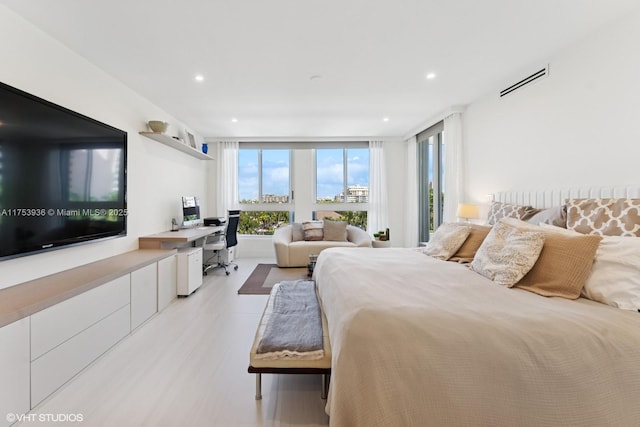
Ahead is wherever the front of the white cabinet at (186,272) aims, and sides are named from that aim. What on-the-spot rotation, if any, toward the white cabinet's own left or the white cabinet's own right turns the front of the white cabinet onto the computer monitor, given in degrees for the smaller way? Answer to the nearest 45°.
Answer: approximately 135° to the white cabinet's own left

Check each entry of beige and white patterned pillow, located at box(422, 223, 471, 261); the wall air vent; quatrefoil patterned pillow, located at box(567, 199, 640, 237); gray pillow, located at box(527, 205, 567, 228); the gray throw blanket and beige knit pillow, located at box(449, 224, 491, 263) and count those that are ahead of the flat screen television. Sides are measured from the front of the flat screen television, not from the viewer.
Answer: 6

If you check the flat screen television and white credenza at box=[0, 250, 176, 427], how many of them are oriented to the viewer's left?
0

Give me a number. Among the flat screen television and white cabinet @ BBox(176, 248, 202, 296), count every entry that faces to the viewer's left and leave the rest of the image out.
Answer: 0

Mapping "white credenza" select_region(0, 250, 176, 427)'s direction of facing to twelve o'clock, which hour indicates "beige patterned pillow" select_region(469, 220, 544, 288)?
The beige patterned pillow is roughly at 12 o'clock from the white credenza.

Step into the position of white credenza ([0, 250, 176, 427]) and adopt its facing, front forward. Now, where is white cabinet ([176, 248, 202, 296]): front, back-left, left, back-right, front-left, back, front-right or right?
left

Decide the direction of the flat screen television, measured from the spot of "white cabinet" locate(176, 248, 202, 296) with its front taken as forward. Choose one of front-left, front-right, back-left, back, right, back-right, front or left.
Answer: right

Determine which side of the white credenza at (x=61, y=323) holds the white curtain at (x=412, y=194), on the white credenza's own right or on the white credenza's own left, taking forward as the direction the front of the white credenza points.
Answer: on the white credenza's own left

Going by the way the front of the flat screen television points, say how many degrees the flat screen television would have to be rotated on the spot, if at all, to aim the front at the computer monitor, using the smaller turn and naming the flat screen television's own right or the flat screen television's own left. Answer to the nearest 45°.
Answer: approximately 90° to the flat screen television's own left

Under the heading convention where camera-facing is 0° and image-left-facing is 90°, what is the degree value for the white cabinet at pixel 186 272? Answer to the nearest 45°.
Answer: approximately 315°

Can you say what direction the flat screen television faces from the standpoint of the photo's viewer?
facing the viewer and to the right of the viewer

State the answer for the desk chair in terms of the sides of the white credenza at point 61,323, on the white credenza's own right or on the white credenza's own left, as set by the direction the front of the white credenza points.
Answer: on the white credenza's own left

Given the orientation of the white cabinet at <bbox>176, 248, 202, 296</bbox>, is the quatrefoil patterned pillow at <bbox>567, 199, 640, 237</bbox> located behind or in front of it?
in front

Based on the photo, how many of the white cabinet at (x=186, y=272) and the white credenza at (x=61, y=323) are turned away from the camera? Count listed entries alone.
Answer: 0

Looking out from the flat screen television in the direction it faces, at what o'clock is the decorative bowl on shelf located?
The decorative bowl on shelf is roughly at 9 o'clock from the flat screen television.
